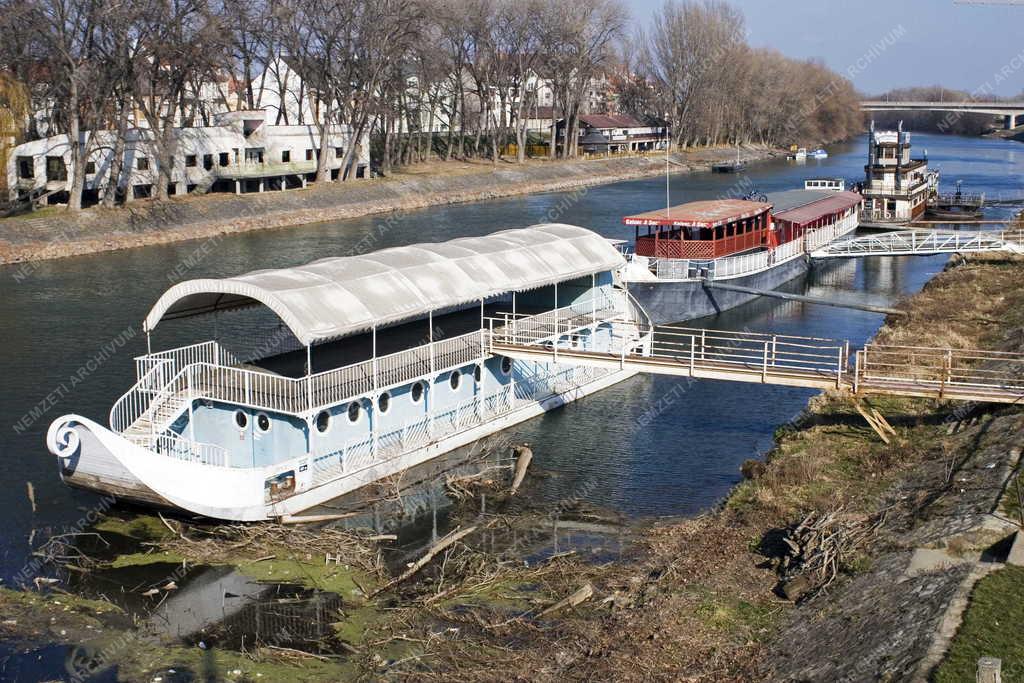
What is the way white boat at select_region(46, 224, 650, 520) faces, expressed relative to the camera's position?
facing the viewer and to the left of the viewer

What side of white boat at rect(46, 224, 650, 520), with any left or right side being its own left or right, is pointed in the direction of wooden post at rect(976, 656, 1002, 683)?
left

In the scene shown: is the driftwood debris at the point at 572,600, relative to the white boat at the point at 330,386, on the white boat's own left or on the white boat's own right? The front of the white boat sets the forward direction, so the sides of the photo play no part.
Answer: on the white boat's own left

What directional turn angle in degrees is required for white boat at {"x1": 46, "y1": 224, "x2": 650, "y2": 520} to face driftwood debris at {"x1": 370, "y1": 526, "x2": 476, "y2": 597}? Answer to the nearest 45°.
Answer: approximately 45° to its left

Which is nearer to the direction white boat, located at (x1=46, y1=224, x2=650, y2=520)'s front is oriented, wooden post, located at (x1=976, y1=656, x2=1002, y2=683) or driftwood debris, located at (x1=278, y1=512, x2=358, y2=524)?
the driftwood debris

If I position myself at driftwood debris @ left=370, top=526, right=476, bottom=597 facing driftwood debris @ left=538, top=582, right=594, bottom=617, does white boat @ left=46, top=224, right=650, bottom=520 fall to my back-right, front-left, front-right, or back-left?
back-left
